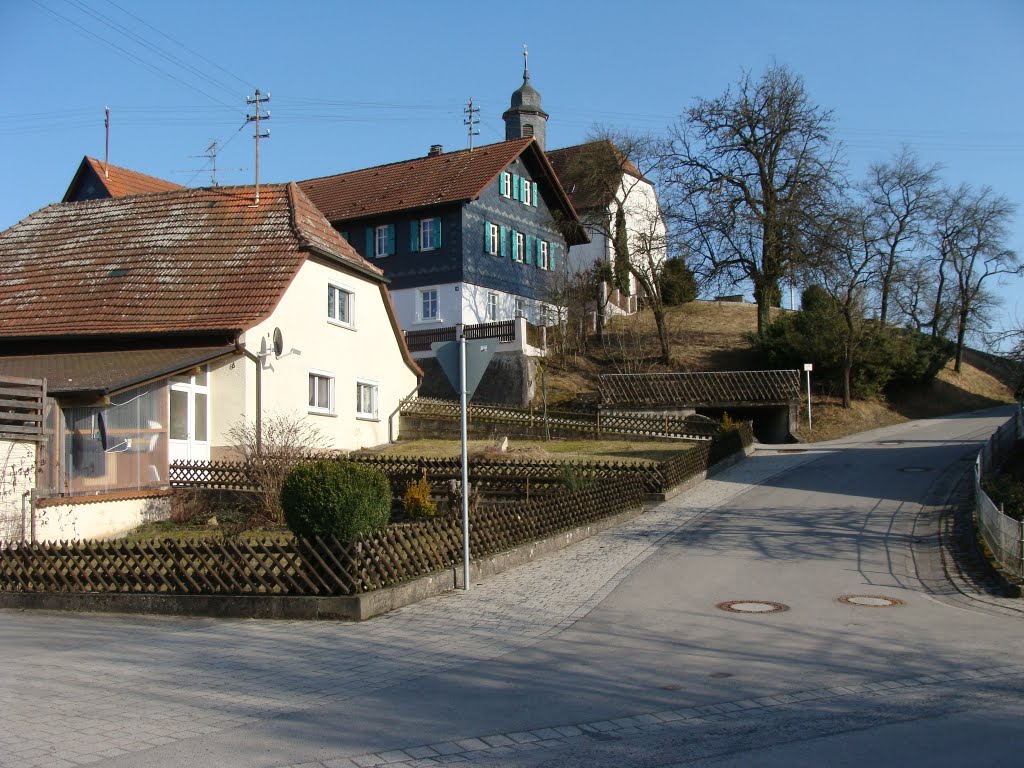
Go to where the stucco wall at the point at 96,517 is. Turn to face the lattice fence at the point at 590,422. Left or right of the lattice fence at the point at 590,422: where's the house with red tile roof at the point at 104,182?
left

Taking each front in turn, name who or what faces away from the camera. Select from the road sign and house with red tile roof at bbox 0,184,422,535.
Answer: the road sign

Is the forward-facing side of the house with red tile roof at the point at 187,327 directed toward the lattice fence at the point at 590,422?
no

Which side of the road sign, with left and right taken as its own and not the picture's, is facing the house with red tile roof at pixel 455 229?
front

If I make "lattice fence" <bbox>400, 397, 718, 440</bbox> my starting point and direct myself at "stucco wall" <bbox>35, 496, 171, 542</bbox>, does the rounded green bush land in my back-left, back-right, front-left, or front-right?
front-left

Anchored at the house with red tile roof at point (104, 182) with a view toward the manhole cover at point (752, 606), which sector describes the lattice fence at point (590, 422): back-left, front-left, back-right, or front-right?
front-left

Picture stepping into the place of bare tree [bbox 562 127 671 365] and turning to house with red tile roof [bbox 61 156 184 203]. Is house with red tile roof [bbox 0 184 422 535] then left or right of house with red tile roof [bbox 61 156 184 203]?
left

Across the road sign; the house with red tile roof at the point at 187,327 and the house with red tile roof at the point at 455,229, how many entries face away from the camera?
1

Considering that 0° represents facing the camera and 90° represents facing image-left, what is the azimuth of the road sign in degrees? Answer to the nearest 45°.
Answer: approximately 180°

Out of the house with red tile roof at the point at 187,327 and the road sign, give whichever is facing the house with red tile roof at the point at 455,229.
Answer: the road sign

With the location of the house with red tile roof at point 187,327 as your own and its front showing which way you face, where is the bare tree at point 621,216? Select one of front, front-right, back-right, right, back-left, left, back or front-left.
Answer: back

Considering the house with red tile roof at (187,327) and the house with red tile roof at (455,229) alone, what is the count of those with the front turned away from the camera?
0

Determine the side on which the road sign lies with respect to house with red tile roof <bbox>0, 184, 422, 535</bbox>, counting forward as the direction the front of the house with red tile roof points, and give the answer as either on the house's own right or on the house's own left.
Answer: on the house's own left

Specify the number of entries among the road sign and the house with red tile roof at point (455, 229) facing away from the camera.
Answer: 1

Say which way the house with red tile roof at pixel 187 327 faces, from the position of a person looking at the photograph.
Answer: facing the viewer and to the left of the viewer

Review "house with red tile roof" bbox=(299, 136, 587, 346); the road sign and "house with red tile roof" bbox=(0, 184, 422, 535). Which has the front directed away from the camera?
the road sign
